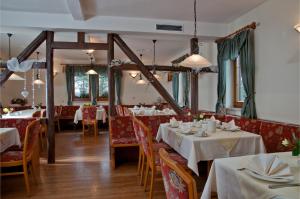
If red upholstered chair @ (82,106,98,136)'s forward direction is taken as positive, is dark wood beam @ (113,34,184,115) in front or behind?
behind

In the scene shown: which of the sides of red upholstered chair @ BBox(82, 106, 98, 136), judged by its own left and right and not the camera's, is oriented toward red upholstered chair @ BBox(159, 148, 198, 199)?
back

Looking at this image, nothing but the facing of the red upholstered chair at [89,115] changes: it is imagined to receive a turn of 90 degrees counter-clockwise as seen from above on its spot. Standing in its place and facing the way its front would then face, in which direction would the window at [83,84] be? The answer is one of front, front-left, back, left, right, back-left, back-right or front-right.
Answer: right

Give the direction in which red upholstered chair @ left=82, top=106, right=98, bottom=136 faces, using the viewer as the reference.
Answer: facing away from the viewer

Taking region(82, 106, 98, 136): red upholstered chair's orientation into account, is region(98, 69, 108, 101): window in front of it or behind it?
in front

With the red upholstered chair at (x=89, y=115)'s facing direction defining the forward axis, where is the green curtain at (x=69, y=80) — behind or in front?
in front

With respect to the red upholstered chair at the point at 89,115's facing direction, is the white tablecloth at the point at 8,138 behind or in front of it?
behind

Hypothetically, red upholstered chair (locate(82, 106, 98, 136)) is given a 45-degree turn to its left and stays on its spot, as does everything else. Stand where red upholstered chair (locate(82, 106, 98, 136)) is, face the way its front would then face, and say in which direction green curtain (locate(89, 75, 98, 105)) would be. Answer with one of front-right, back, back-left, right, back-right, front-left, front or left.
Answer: front-right

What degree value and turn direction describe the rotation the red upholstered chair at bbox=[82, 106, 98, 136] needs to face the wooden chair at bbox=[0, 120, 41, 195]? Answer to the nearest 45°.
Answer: approximately 180°
